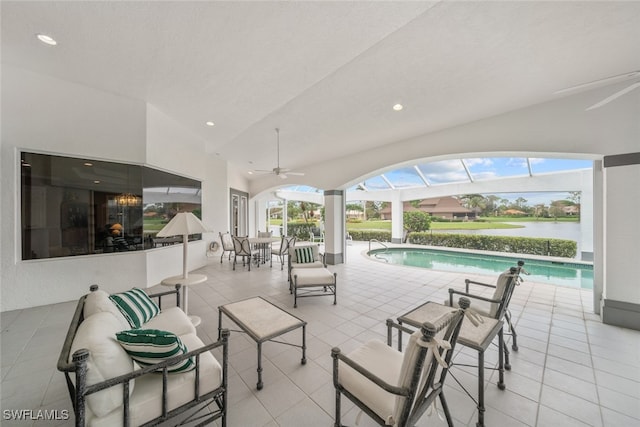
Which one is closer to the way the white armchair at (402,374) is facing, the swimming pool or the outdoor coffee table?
the outdoor coffee table

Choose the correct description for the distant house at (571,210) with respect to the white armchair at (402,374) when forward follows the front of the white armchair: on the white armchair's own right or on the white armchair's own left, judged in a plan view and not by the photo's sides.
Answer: on the white armchair's own right

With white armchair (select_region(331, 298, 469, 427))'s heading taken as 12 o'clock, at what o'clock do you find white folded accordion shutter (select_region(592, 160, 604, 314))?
The white folded accordion shutter is roughly at 3 o'clock from the white armchair.

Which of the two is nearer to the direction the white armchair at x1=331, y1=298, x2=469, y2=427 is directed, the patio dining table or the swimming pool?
the patio dining table

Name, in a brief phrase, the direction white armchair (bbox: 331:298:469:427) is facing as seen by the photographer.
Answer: facing away from the viewer and to the left of the viewer

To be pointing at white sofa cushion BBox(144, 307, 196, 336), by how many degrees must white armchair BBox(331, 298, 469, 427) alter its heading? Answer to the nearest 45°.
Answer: approximately 45° to its left

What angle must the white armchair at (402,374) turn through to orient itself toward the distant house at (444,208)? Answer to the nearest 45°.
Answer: approximately 45° to its right

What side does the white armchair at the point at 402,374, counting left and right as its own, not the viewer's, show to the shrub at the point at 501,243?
right

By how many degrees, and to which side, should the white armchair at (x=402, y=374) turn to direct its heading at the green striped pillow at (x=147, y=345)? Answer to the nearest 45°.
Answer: approximately 45° to its left
